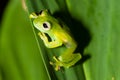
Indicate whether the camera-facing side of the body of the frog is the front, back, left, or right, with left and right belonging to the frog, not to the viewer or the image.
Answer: left

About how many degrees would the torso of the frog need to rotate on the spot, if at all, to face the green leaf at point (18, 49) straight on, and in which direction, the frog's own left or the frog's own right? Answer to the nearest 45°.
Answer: approximately 45° to the frog's own right
